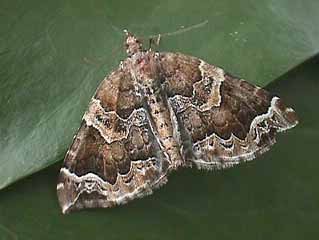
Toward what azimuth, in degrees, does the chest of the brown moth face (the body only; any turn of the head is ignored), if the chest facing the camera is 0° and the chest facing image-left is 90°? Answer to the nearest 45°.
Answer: approximately 180°
